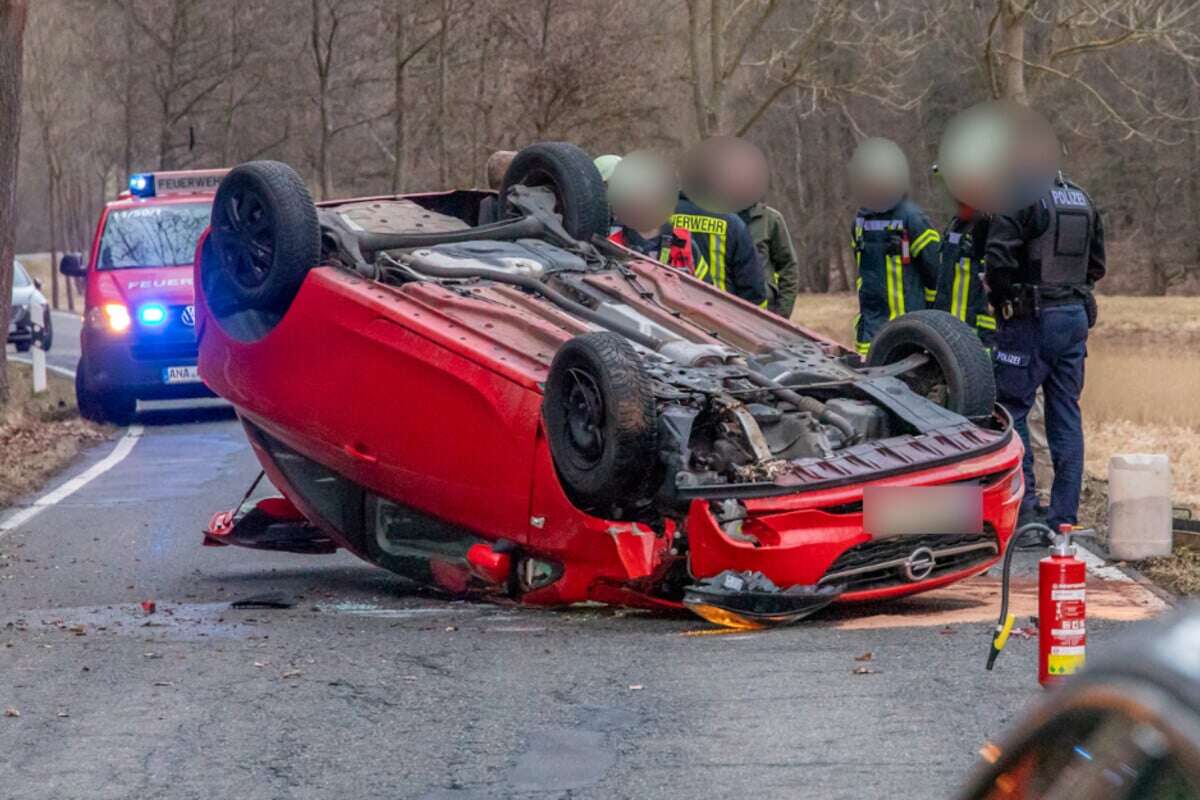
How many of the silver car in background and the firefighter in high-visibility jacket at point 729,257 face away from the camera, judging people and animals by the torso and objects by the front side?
1

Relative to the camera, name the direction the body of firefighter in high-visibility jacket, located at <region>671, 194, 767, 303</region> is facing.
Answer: away from the camera

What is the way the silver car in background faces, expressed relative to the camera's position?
facing the viewer

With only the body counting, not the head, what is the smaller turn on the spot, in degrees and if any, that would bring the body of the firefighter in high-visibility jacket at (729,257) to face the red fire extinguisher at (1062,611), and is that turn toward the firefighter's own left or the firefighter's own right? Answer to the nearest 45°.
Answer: approximately 180°

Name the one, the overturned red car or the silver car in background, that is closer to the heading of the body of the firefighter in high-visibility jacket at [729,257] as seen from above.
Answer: the silver car in background

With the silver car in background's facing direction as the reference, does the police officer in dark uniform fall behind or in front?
in front

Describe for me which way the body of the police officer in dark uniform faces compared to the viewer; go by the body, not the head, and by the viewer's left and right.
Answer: facing away from the viewer and to the left of the viewer

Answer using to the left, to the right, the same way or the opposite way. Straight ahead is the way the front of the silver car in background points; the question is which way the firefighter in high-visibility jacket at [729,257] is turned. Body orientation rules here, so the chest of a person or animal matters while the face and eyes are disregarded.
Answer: the opposite way

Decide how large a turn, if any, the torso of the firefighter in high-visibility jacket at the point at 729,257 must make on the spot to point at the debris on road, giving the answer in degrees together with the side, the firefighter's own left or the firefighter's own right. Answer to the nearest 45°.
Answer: approximately 135° to the firefighter's own left
